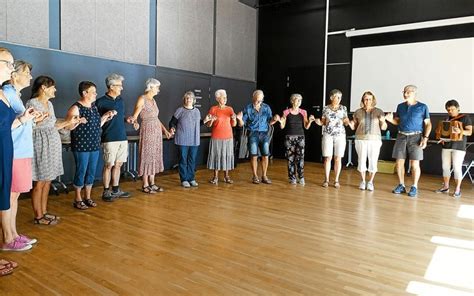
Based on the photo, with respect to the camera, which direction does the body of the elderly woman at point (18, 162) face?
to the viewer's right

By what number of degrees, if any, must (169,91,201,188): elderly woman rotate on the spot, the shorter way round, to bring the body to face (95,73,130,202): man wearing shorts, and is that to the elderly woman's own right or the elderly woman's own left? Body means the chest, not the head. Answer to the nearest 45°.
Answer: approximately 45° to the elderly woman's own right

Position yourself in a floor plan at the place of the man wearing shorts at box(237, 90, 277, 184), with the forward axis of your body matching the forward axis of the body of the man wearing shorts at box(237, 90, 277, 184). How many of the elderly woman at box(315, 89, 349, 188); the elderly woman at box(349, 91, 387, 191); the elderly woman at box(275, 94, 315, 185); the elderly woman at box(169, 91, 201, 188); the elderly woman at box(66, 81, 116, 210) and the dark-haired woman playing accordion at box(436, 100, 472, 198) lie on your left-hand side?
4

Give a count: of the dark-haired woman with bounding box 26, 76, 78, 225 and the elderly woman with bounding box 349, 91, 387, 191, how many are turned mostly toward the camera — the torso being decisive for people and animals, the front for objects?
1

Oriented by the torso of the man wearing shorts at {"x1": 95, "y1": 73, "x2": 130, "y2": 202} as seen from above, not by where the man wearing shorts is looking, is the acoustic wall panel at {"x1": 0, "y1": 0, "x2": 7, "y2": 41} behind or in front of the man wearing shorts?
behind
